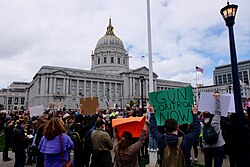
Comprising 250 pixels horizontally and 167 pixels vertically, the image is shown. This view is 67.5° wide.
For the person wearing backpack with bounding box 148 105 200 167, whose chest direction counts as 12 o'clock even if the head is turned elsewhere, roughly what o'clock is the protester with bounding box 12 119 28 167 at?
The protester is roughly at 10 o'clock from the person wearing backpack.

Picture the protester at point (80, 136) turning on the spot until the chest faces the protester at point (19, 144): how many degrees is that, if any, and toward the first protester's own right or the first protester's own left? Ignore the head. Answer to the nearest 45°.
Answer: approximately 45° to the first protester's own left

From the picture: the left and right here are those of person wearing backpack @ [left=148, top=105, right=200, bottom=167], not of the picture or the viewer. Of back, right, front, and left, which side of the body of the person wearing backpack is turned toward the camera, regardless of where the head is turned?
back

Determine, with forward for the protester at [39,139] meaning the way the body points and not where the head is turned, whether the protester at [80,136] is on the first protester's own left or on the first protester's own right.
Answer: on the first protester's own right

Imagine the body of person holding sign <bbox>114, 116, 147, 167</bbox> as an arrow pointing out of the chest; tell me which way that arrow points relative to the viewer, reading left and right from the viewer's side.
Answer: facing away from the viewer

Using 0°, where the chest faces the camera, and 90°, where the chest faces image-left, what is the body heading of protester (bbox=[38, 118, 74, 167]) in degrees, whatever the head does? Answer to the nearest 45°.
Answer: approximately 180°

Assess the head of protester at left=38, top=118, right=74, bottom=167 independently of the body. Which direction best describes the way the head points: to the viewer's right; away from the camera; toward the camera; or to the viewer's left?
away from the camera

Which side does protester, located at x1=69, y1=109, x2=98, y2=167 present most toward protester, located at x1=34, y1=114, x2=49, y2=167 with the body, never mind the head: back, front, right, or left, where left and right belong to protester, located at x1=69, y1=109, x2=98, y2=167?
left

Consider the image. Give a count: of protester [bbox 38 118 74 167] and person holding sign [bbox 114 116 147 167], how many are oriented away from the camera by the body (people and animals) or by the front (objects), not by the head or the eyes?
2

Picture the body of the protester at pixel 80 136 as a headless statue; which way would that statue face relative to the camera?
away from the camera
